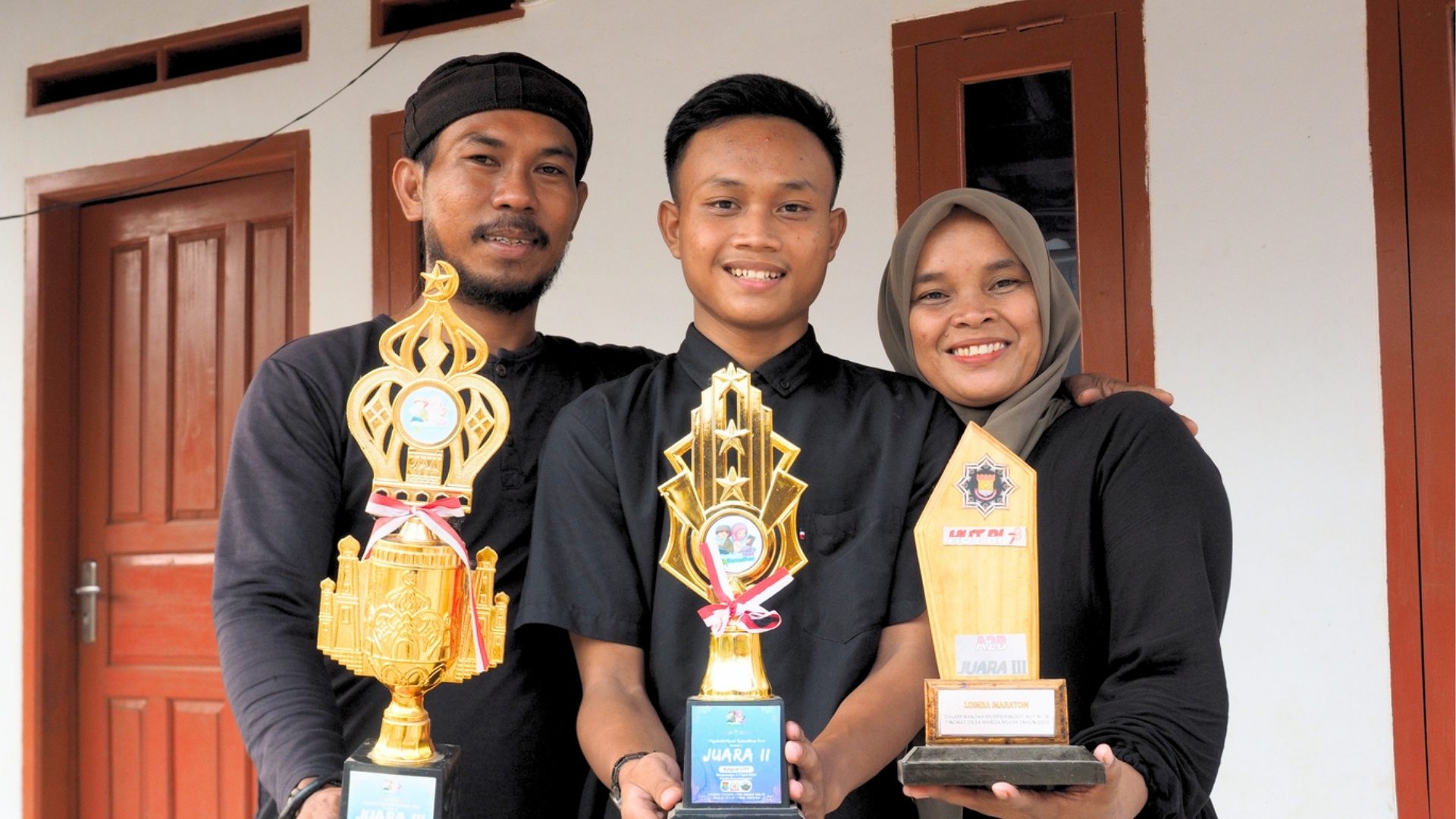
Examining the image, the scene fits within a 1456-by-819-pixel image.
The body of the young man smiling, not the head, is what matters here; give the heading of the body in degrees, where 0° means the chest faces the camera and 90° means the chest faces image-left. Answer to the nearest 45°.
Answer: approximately 0°

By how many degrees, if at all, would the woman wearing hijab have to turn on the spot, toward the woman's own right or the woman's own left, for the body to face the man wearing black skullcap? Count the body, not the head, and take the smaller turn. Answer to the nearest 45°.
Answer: approximately 45° to the woman's own right

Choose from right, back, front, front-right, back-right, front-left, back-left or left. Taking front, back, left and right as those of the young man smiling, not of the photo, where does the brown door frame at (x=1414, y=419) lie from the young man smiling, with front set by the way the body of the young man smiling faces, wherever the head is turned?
back-left

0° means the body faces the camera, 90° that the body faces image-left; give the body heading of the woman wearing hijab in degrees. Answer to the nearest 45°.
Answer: approximately 45°

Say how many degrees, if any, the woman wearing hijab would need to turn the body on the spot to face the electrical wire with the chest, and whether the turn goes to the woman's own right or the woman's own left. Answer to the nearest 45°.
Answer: approximately 90° to the woman's own right

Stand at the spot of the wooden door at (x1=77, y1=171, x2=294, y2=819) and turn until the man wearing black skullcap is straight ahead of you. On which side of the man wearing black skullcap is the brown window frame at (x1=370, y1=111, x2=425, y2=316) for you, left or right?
left

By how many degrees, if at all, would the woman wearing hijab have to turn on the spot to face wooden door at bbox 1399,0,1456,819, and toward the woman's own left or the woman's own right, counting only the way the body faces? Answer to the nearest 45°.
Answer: approximately 180°

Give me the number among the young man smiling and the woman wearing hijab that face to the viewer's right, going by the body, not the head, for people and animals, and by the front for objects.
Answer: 0

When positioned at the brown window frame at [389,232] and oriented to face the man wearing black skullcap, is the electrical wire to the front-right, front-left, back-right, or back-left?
back-right
